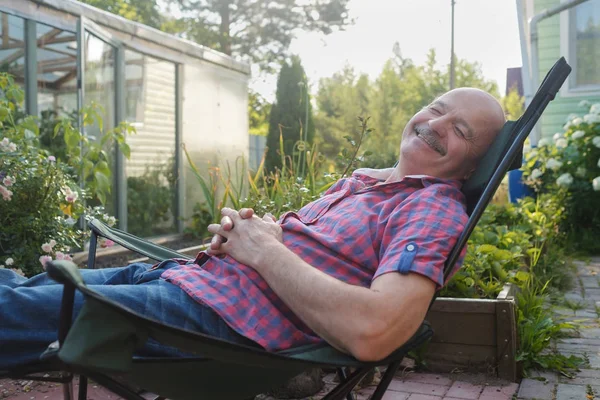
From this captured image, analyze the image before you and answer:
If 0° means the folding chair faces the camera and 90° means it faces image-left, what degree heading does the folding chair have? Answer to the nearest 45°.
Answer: approximately 90°

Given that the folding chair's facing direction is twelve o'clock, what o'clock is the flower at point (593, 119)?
The flower is roughly at 4 o'clock from the folding chair.

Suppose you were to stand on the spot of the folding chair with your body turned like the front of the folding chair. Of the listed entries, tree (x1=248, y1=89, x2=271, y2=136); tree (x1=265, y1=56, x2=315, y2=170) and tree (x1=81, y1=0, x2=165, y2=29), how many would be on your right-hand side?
3

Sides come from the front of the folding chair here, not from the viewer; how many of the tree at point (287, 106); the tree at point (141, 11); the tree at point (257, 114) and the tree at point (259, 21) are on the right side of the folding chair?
4

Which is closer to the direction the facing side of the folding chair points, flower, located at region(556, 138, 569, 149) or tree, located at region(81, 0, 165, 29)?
the tree

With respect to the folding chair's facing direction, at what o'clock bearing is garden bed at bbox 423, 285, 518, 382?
The garden bed is roughly at 4 o'clock from the folding chair.

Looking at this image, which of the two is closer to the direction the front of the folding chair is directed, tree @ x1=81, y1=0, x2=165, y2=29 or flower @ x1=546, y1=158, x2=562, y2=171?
the tree

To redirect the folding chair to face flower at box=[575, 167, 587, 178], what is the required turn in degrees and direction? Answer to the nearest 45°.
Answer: approximately 135° to its right

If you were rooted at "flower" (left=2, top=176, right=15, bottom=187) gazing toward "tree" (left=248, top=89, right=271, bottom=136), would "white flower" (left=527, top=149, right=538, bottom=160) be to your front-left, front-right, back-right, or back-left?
front-right

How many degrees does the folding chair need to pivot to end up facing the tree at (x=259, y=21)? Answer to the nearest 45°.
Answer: approximately 90° to its right
